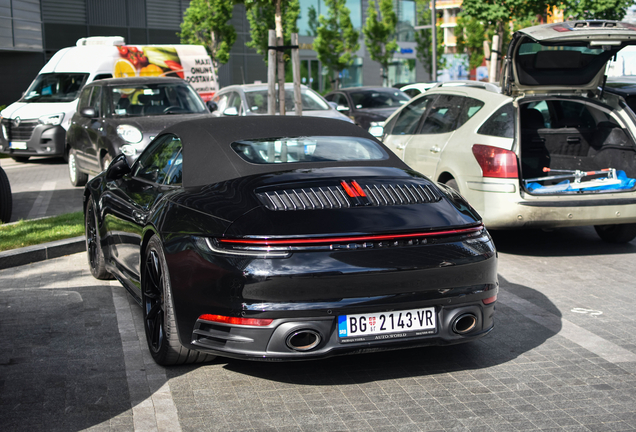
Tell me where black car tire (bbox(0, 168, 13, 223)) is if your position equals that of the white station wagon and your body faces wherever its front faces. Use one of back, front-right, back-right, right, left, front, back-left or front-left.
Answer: front-left

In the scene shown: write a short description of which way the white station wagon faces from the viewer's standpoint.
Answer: facing away from the viewer and to the left of the viewer

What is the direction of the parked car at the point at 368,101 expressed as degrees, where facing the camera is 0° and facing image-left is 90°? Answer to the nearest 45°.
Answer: approximately 315°

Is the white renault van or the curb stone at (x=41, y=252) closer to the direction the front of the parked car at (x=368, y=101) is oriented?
the curb stone

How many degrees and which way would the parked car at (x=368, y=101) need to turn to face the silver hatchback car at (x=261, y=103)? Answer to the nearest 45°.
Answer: approximately 90° to its right

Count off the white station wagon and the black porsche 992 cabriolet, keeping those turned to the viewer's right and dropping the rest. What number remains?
0

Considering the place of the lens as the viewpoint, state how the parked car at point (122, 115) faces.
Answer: facing the viewer and to the right of the viewer

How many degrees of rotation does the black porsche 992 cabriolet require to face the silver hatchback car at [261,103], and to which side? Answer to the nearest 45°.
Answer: approximately 45° to its right

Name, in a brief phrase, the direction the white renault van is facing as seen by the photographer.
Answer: facing the viewer and to the left of the viewer

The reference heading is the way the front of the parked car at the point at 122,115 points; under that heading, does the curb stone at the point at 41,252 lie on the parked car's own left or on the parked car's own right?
on the parked car's own right

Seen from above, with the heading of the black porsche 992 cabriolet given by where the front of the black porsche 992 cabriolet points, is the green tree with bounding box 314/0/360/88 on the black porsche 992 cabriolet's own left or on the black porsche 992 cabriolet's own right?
on the black porsche 992 cabriolet's own right
